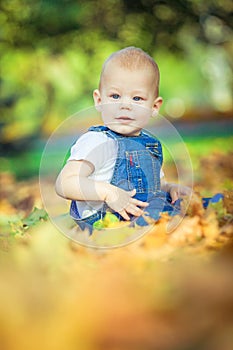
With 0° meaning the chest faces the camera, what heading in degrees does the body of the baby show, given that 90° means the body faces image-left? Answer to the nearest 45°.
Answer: approximately 315°
